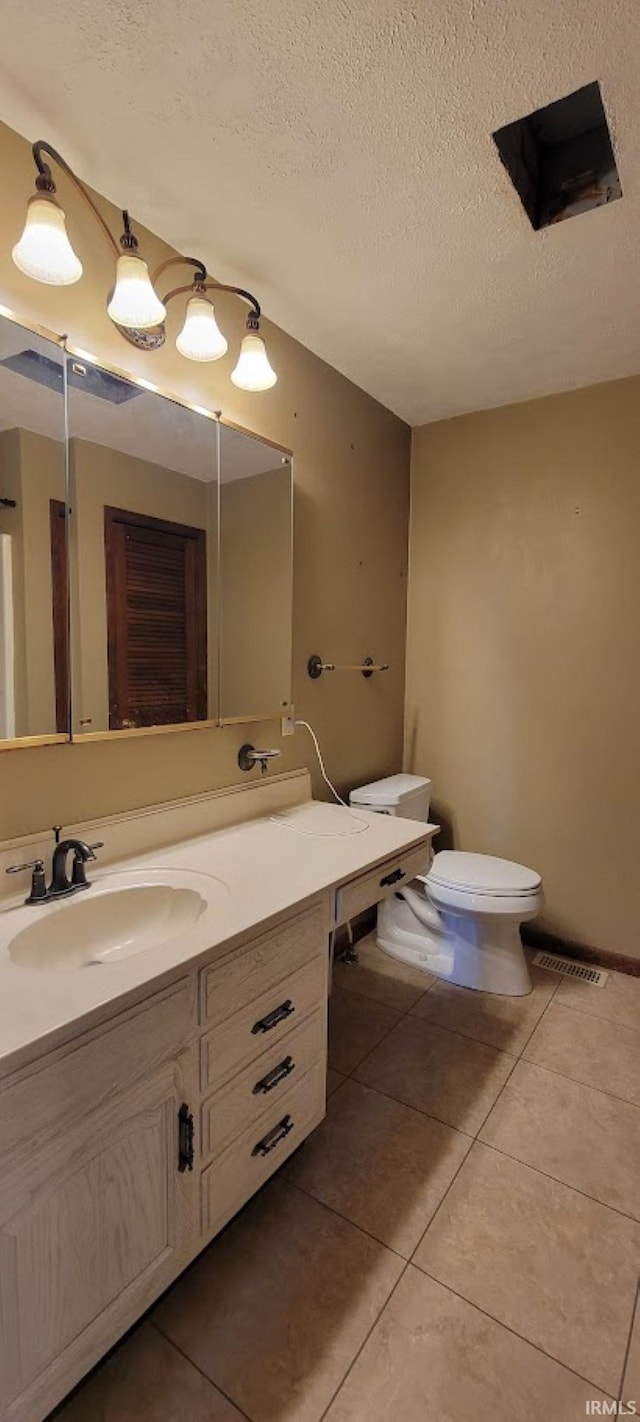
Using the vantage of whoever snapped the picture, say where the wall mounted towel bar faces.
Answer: facing the viewer and to the right of the viewer

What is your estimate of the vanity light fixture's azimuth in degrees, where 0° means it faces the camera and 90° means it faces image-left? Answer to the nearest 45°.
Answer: approximately 315°

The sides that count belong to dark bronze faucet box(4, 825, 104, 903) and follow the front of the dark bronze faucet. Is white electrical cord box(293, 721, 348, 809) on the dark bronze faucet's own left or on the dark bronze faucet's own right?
on the dark bronze faucet's own left

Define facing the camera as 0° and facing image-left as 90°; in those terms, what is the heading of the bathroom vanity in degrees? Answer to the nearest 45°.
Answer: approximately 315°

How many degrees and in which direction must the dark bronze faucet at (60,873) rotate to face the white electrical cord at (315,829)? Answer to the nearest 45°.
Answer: approximately 45° to its left

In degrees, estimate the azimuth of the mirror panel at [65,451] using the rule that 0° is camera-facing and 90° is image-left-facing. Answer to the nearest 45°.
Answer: approximately 315°

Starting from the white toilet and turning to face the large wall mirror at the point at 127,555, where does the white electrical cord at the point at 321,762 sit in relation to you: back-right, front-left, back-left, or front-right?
front-right

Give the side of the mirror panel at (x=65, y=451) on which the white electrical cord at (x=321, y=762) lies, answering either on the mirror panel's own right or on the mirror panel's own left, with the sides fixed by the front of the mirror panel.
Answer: on the mirror panel's own left

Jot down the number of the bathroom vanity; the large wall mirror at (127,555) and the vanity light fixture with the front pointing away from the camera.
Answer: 0

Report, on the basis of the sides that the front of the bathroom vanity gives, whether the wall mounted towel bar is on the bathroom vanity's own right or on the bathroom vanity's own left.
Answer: on the bathroom vanity's own left

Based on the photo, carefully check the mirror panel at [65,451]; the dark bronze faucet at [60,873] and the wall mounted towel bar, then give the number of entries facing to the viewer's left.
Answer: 0
